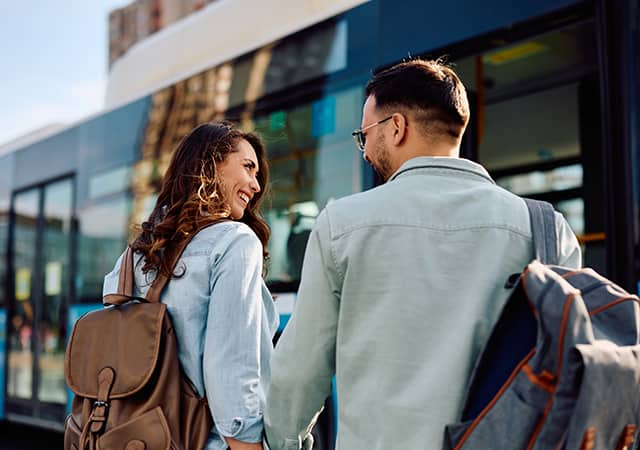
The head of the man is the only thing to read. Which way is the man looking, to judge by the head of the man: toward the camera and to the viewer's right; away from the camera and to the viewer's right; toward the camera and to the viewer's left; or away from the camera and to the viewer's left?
away from the camera and to the viewer's left

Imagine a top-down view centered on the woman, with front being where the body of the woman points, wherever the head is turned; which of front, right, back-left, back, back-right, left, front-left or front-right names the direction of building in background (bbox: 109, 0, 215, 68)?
front-left

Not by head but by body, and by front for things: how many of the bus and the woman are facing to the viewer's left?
0

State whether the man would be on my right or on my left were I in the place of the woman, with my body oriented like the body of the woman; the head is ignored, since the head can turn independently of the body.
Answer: on my right

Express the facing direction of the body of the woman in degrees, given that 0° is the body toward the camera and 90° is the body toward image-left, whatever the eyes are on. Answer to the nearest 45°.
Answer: approximately 225°

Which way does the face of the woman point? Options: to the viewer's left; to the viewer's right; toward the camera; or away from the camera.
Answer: to the viewer's right
